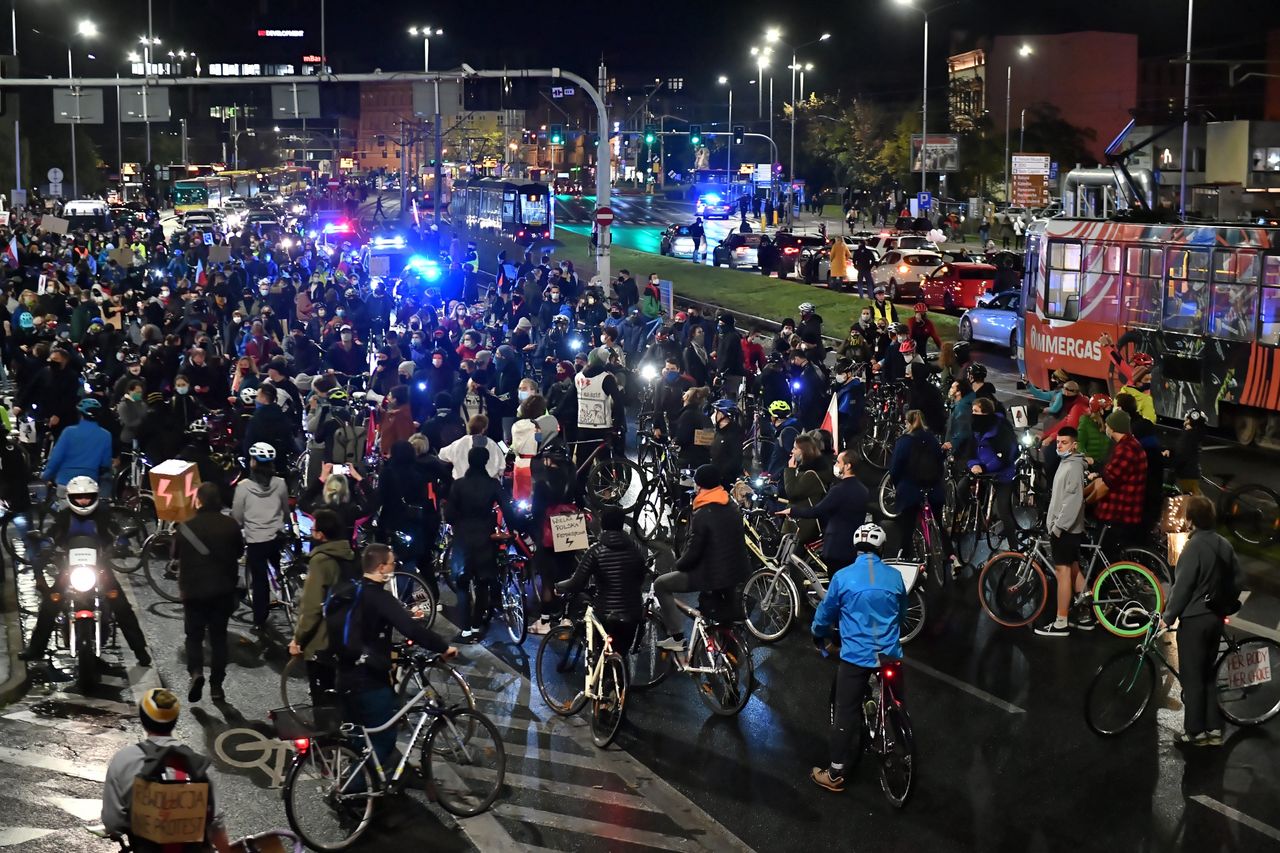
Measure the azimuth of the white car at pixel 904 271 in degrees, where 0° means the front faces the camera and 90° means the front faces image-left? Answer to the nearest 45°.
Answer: approximately 135°

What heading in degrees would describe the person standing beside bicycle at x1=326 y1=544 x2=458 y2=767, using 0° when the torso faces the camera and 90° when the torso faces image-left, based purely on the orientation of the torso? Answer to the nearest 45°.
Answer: approximately 225°

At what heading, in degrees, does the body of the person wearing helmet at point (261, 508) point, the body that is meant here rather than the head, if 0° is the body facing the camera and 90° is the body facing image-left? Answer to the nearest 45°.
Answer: approximately 180°

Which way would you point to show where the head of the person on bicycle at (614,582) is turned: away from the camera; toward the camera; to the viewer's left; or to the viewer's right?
away from the camera

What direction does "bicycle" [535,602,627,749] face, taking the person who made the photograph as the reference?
facing away from the viewer and to the left of the viewer

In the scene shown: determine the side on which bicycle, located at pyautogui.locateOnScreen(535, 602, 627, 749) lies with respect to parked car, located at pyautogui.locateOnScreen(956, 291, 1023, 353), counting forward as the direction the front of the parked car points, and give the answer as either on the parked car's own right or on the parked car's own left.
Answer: on the parked car's own left

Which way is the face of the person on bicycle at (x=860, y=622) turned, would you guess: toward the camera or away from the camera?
away from the camera

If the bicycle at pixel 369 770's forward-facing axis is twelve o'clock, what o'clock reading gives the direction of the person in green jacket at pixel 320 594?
The person in green jacket is roughly at 10 o'clock from the bicycle.
